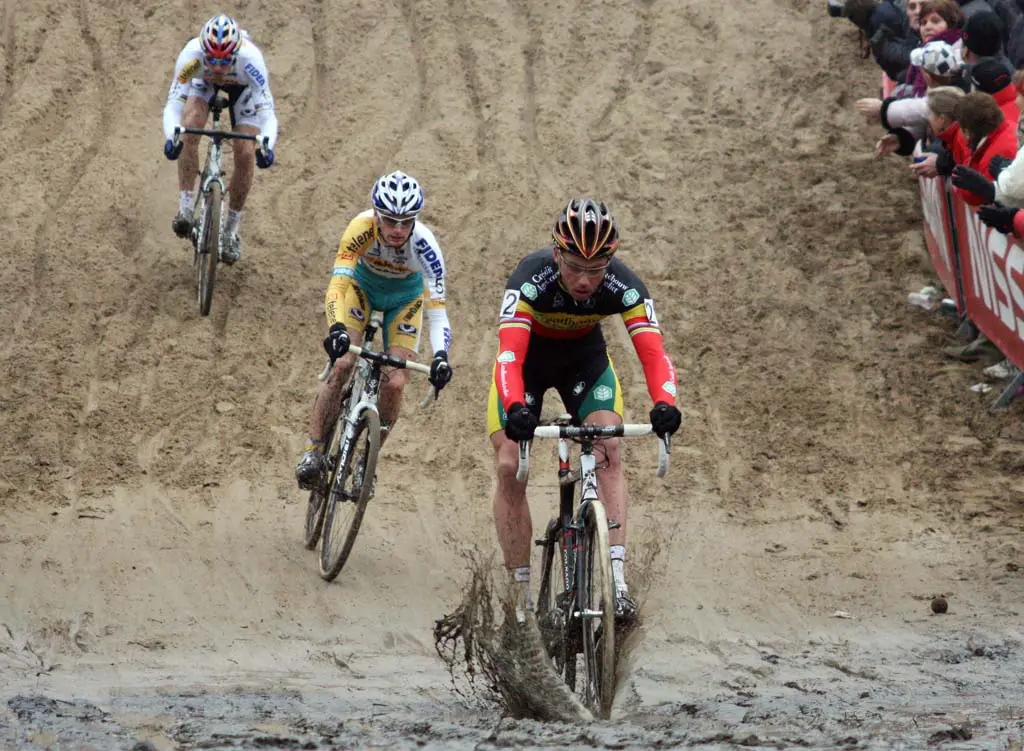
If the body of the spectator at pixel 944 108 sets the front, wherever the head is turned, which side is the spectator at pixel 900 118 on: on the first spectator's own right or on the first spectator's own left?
on the first spectator's own right

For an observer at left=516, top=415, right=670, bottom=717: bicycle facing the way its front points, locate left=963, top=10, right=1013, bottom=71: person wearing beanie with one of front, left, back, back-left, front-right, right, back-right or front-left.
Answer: back-left

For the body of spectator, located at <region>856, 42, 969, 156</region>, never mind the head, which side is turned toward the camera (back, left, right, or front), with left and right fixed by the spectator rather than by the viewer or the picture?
left

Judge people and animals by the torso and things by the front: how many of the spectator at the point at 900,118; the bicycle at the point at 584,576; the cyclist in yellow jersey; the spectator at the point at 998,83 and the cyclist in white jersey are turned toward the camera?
3

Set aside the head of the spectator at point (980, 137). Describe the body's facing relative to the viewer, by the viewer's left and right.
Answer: facing to the left of the viewer

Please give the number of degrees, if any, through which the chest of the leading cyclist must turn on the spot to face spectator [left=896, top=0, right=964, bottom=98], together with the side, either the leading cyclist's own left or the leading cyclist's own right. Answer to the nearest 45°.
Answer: approximately 135° to the leading cyclist's own left

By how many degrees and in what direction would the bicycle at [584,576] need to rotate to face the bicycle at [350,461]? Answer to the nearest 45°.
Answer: approximately 135° to its right

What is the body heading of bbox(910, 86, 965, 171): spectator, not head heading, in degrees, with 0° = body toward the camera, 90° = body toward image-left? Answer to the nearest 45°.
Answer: approximately 90°

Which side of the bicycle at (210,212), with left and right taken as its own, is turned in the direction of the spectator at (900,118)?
left
